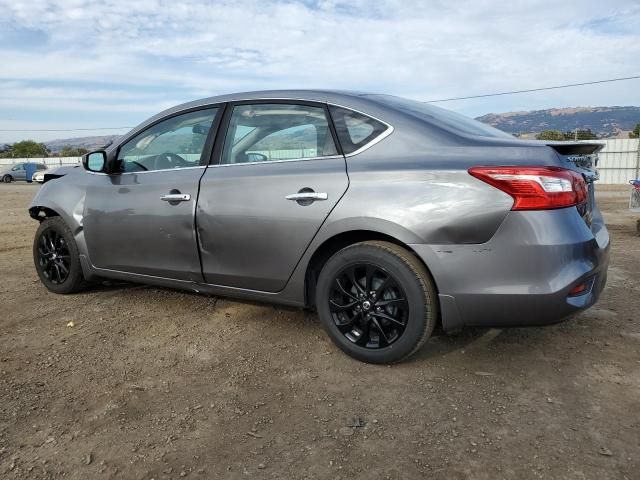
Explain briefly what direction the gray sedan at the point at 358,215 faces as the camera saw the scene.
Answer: facing away from the viewer and to the left of the viewer

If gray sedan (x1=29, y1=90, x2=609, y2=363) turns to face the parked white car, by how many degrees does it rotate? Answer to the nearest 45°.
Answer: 0° — it already faces it

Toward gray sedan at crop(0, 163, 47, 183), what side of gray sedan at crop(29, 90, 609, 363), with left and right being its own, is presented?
front
